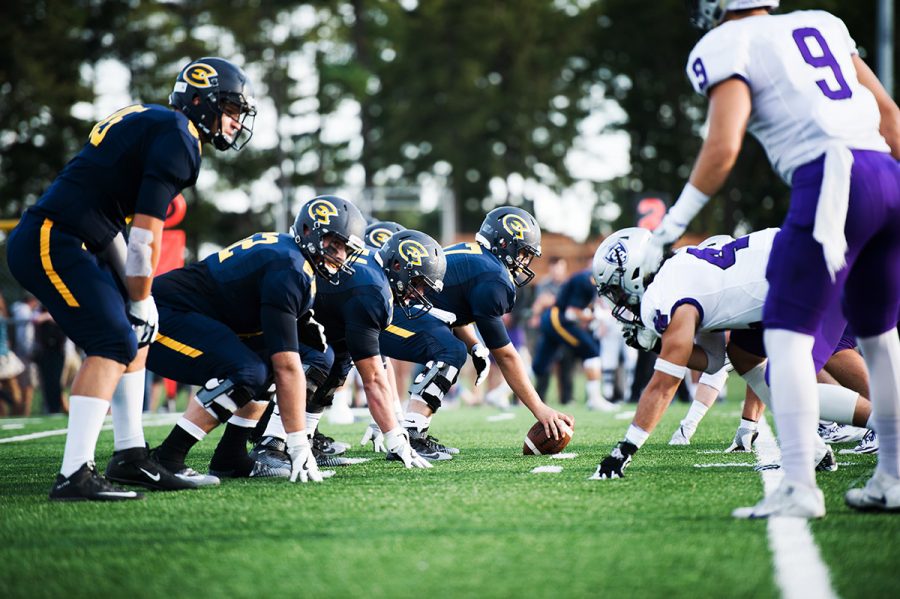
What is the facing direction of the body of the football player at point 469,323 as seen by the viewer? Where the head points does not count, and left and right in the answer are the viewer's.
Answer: facing to the right of the viewer

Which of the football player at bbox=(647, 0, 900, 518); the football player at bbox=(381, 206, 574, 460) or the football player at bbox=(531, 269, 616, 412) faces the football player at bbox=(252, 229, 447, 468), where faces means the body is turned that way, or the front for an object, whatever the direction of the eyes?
the football player at bbox=(647, 0, 900, 518)

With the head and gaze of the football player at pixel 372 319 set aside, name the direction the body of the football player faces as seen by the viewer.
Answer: to the viewer's right

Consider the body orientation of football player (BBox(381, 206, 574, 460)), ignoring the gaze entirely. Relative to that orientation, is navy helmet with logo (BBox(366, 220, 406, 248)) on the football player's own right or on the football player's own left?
on the football player's own left

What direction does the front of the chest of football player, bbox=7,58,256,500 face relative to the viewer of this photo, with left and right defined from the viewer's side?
facing to the right of the viewer

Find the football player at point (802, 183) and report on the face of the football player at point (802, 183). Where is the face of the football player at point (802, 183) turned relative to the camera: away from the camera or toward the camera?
away from the camera

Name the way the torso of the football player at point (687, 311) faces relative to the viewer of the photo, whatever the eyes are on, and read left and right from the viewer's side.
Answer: facing to the left of the viewer

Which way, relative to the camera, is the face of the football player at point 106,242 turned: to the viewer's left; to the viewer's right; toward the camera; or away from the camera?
to the viewer's right

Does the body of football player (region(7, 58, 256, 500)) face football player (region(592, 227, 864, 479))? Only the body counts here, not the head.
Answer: yes
